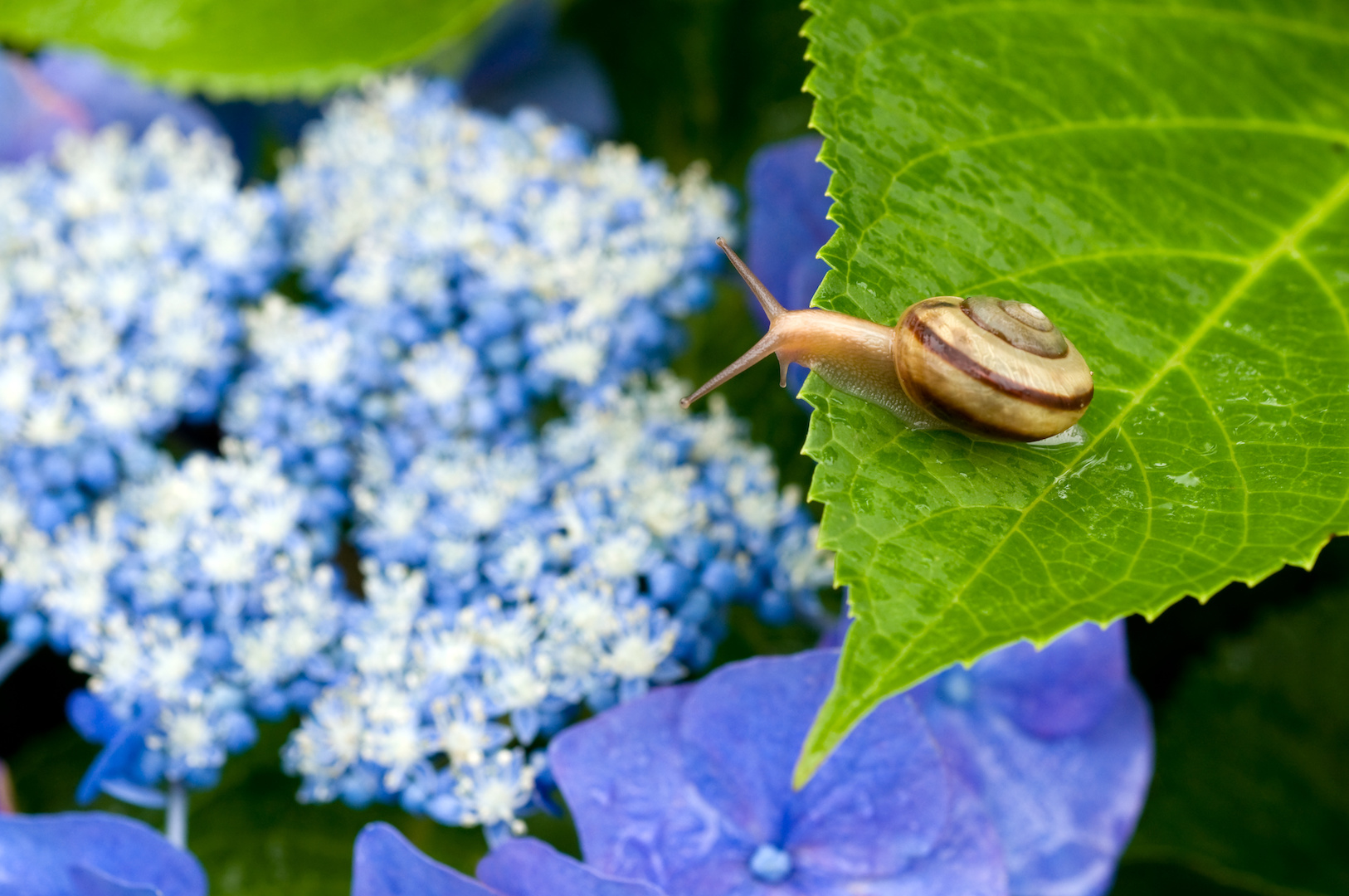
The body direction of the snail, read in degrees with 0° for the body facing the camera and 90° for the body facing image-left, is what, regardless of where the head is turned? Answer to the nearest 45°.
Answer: approximately 90°
